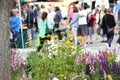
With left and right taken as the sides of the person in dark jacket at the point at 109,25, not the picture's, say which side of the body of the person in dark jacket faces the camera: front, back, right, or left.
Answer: back

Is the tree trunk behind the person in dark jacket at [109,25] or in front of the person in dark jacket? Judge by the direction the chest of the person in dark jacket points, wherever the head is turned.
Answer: behind

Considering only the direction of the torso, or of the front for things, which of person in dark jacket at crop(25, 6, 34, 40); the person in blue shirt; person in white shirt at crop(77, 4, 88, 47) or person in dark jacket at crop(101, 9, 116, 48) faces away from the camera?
person in dark jacket at crop(101, 9, 116, 48)

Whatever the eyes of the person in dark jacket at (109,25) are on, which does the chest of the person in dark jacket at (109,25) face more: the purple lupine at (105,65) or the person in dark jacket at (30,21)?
the person in dark jacket

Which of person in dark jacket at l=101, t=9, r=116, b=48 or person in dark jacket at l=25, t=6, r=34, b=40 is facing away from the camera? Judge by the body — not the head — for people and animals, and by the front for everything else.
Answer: person in dark jacket at l=101, t=9, r=116, b=48

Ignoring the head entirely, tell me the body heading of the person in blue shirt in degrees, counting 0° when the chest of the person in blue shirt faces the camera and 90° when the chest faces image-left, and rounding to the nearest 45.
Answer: approximately 45°

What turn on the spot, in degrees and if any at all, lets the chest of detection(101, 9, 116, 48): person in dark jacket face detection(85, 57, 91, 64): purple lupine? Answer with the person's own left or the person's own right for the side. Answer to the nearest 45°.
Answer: approximately 180°

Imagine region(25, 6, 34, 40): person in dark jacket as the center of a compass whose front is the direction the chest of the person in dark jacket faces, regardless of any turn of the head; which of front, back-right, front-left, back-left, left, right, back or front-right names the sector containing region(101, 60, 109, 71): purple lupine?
left

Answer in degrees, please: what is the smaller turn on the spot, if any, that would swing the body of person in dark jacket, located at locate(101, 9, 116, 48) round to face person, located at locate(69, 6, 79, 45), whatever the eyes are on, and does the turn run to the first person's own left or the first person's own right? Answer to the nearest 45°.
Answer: approximately 90° to the first person's own left

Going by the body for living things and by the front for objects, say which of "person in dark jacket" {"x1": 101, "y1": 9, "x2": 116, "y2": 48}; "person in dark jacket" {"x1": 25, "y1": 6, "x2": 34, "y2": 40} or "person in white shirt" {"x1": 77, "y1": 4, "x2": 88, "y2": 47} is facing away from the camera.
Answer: "person in dark jacket" {"x1": 101, "y1": 9, "x2": 116, "y2": 48}
